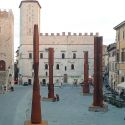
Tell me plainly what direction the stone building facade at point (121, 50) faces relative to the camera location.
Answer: facing to the left of the viewer
